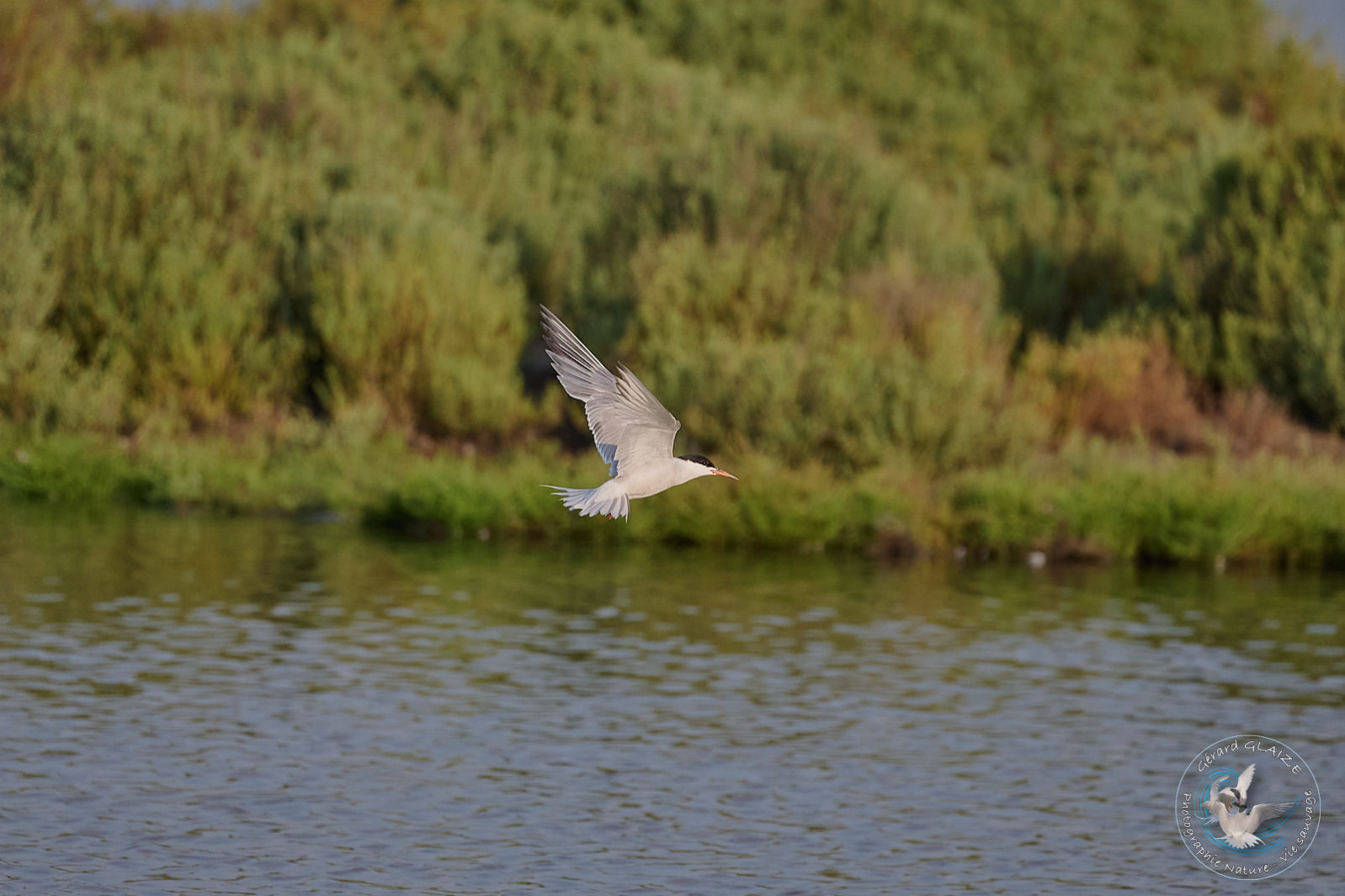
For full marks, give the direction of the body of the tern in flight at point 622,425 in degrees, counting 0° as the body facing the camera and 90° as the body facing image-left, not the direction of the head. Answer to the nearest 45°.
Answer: approximately 270°
